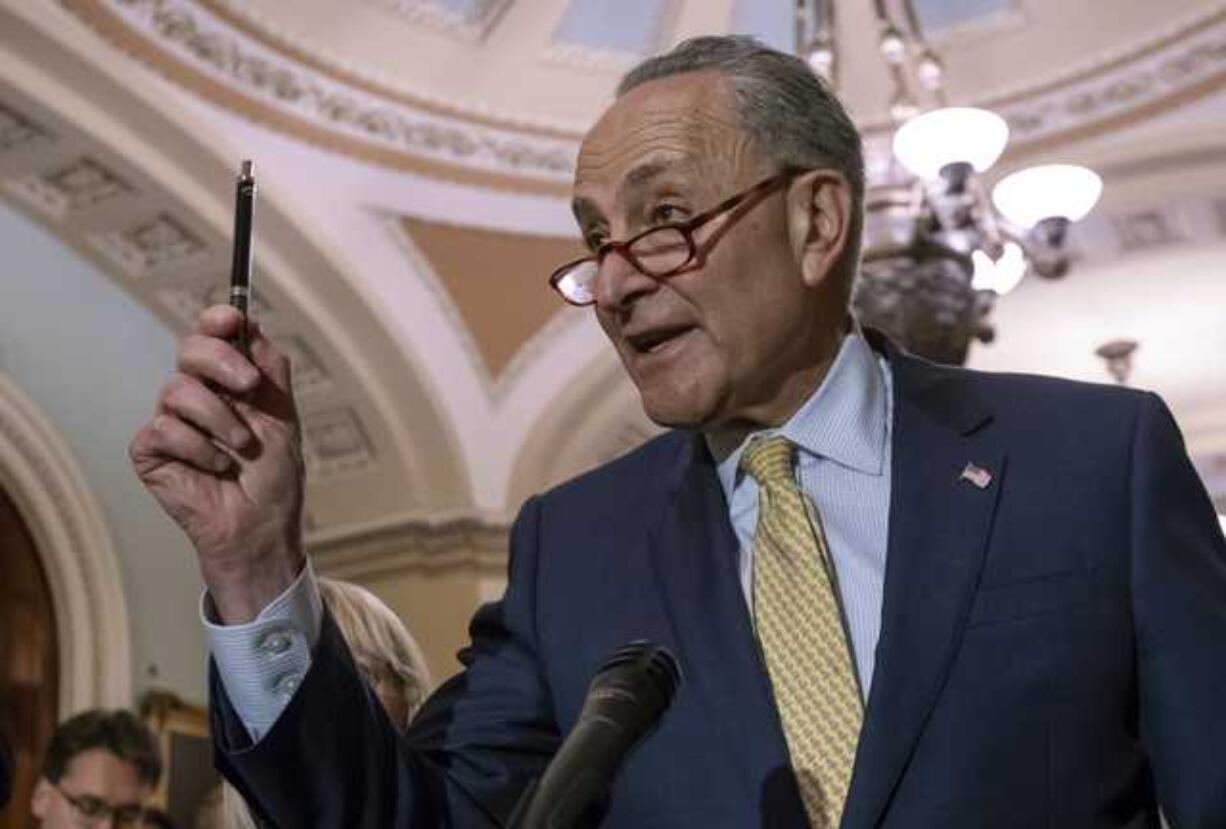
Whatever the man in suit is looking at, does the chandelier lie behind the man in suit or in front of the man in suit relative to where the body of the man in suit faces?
behind

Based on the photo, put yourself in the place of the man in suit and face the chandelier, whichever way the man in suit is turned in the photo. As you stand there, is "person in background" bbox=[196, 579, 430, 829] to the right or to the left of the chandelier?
left

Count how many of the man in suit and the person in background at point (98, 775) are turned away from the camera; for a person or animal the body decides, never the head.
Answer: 0

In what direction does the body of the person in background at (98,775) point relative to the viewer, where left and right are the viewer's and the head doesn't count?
facing the viewer and to the right of the viewer

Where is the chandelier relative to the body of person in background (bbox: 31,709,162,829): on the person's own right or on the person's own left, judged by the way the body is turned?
on the person's own left

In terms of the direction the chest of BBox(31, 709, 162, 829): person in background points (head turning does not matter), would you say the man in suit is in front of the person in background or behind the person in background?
in front
